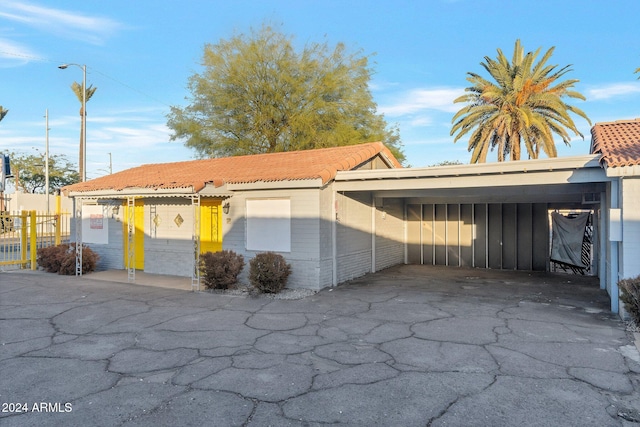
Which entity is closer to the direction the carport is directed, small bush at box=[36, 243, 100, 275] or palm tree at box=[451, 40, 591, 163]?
the small bush

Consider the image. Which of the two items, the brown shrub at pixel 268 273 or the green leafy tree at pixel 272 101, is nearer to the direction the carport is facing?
the brown shrub

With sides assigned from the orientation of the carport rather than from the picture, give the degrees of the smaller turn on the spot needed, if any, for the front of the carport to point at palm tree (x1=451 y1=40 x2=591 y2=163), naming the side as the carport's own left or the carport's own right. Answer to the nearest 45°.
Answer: approximately 180°

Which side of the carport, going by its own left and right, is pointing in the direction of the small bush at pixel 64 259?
right

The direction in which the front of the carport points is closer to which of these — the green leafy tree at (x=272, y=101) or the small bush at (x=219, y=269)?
the small bush

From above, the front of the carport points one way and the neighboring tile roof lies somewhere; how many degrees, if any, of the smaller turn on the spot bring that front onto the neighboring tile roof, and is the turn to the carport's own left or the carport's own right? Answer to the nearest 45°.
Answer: approximately 45° to the carport's own left

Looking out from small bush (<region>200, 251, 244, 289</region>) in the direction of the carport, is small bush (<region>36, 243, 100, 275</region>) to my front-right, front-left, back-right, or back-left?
back-left

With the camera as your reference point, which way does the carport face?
facing the viewer

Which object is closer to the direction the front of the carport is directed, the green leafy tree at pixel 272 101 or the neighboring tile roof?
the neighboring tile roof
